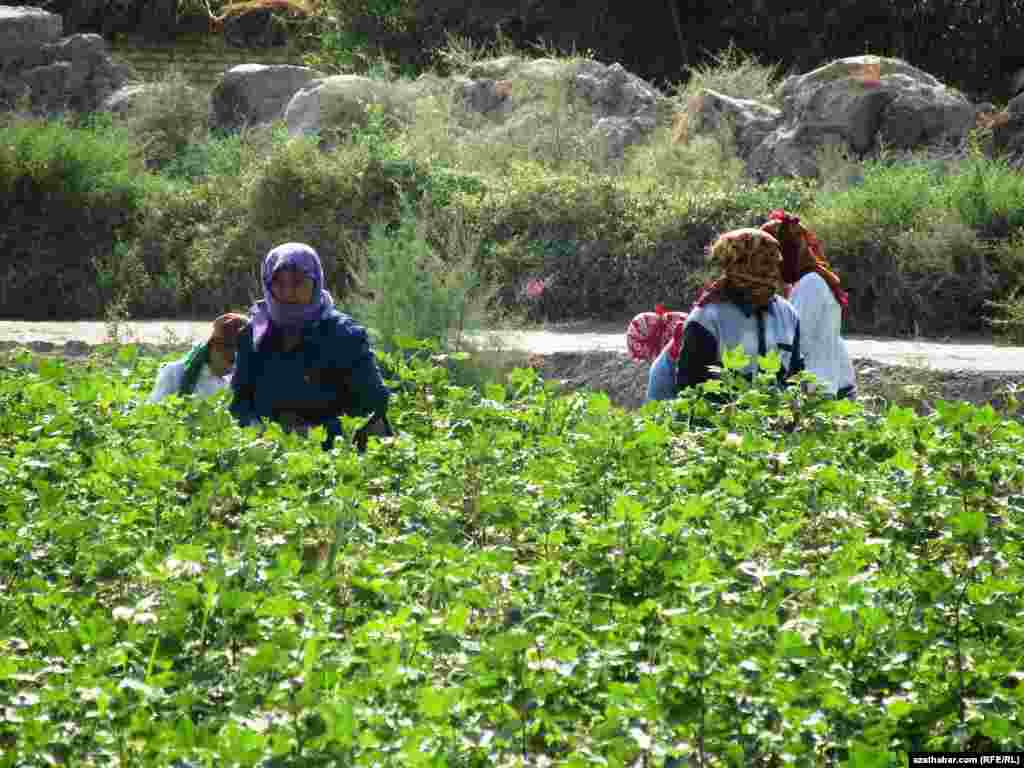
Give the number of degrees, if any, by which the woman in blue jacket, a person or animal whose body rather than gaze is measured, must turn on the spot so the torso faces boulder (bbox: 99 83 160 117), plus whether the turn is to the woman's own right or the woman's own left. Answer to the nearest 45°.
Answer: approximately 180°

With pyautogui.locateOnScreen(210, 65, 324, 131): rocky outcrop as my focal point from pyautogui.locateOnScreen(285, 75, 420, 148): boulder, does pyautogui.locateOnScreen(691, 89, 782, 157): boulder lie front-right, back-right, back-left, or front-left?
back-right

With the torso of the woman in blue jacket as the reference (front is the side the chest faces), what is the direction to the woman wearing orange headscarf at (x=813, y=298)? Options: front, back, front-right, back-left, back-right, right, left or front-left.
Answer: left

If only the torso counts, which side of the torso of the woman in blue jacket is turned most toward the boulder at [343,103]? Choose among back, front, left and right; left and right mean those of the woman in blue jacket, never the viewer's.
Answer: back

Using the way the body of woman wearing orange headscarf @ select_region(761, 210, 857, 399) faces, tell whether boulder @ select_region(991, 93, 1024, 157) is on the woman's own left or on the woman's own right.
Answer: on the woman's own right

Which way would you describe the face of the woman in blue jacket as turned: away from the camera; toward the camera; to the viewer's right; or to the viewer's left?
toward the camera

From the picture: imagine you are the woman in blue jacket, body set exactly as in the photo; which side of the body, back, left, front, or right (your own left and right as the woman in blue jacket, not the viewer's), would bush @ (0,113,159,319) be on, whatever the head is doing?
back

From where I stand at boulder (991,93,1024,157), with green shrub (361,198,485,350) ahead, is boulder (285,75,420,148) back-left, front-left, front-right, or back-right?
front-right

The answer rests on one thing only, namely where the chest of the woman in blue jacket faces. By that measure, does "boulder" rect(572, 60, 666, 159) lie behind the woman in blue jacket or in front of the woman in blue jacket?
behind

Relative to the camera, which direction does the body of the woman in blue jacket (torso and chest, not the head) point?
toward the camera

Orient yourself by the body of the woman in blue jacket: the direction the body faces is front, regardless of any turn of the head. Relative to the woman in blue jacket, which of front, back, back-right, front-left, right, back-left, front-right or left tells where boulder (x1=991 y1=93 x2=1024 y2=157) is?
back-left
